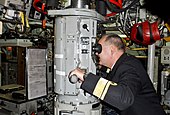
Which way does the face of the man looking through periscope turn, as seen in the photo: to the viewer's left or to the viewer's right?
to the viewer's left

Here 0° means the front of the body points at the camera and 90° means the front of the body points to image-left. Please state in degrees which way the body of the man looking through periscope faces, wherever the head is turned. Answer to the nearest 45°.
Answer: approximately 90°
